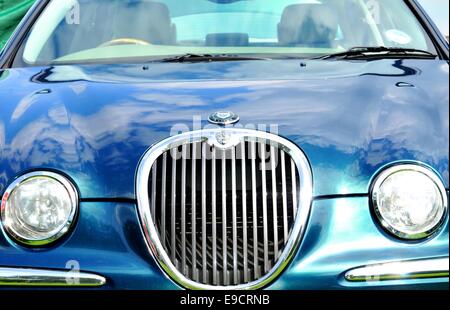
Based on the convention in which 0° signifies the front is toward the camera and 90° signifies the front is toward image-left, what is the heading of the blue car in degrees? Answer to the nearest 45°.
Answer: approximately 0°

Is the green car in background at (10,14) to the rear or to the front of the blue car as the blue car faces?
to the rear
